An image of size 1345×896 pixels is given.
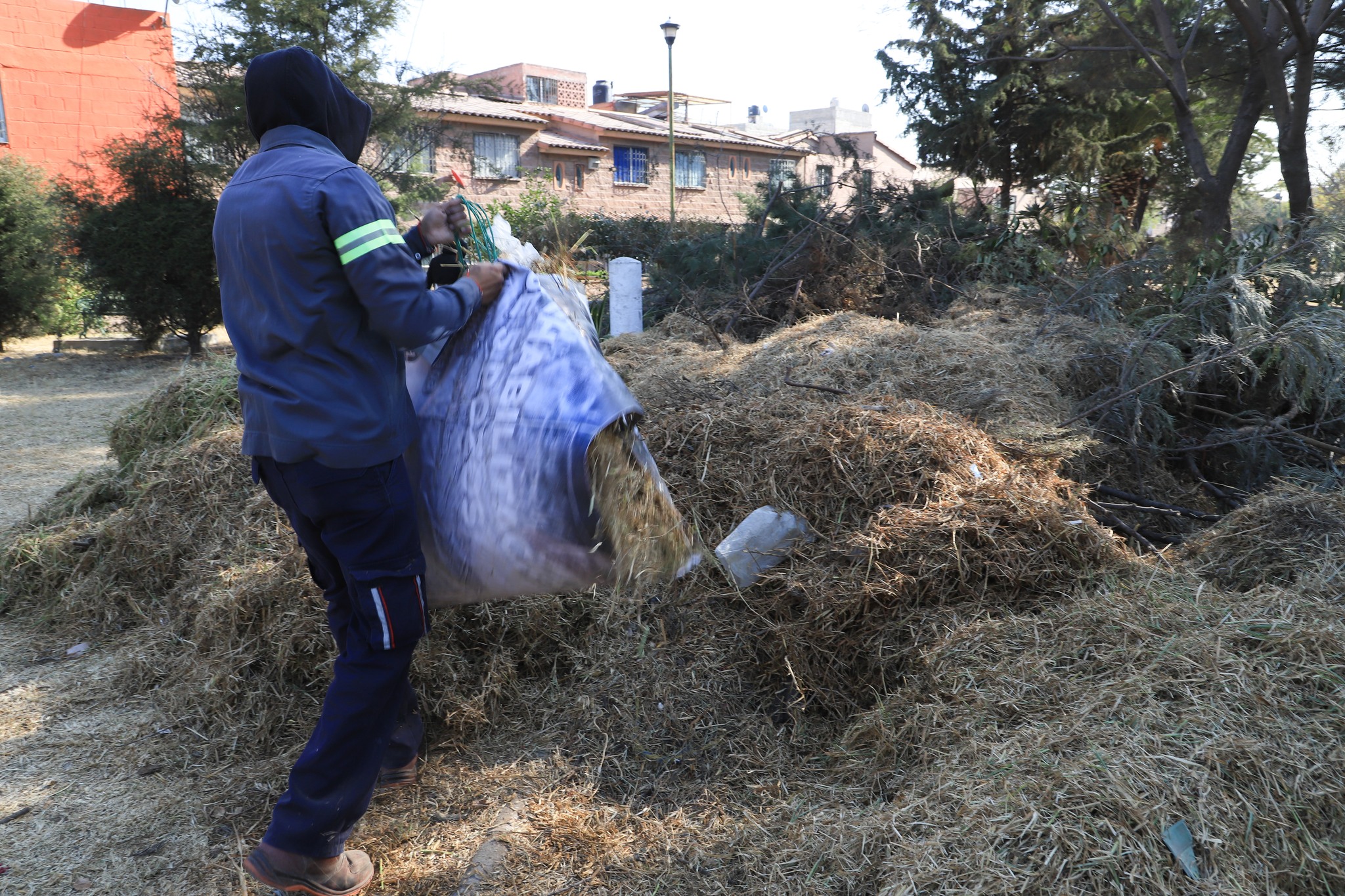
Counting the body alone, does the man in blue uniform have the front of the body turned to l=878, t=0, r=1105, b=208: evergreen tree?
yes

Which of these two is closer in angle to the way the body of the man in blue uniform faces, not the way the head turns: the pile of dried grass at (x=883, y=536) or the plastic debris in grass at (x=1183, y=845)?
the pile of dried grass

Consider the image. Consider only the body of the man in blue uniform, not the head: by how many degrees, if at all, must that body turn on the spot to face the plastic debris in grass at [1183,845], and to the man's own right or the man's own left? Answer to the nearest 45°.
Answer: approximately 90° to the man's own right

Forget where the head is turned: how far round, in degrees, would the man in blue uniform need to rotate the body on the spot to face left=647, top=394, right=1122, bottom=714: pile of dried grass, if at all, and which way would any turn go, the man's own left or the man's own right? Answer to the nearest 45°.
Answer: approximately 45° to the man's own right

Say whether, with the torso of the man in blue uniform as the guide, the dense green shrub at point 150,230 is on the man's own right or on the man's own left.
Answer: on the man's own left

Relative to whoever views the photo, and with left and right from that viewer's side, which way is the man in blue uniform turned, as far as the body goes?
facing away from the viewer and to the right of the viewer

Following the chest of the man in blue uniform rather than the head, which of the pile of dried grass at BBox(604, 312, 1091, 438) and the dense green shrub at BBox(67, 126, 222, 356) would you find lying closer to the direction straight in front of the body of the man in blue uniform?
the pile of dried grass

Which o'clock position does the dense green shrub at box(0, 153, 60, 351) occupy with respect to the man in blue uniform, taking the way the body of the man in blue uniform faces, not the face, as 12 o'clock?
The dense green shrub is roughly at 10 o'clock from the man in blue uniform.
